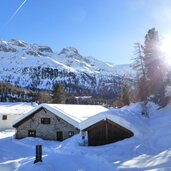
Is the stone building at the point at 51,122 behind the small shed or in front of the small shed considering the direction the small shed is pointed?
behind

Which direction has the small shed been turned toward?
toward the camera

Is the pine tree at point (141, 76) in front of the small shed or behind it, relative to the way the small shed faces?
behind
